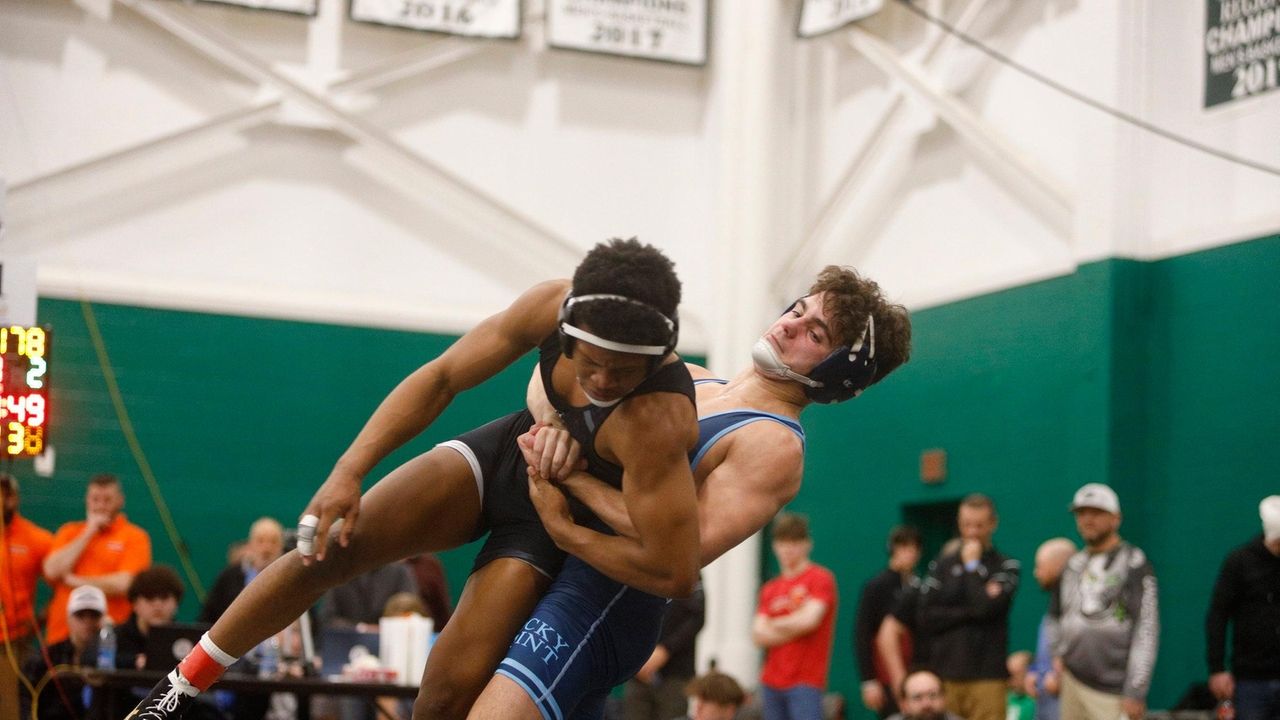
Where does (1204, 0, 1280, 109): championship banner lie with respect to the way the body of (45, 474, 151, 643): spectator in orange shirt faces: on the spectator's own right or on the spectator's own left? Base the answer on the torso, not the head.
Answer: on the spectator's own left

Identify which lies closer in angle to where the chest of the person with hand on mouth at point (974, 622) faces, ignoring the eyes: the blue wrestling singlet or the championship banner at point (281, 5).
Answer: the blue wrestling singlet

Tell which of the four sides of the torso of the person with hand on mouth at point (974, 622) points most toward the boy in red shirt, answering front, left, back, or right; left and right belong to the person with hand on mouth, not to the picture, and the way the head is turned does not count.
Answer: right

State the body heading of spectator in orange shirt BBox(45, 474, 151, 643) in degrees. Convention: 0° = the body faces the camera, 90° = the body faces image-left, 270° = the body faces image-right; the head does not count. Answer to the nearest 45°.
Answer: approximately 0°

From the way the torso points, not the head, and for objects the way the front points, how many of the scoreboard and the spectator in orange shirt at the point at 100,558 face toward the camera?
2
